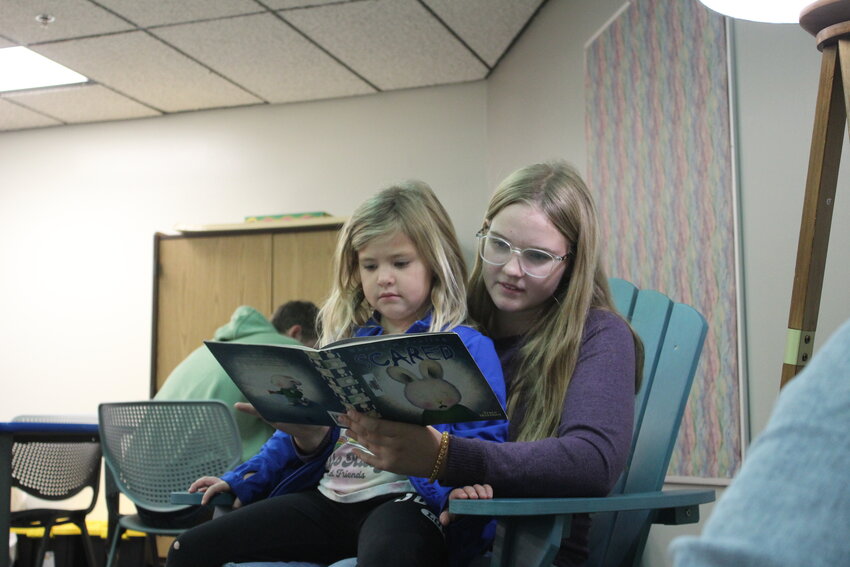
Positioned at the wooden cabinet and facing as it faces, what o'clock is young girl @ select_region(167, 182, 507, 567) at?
The young girl is roughly at 12 o'clock from the wooden cabinet.

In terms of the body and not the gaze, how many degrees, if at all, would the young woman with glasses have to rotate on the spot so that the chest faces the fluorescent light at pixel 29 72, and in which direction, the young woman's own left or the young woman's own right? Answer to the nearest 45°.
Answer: approximately 90° to the young woman's own right

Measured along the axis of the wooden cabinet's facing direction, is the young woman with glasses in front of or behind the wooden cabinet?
in front

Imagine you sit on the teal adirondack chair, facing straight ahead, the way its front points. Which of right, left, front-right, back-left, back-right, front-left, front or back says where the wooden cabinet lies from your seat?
right

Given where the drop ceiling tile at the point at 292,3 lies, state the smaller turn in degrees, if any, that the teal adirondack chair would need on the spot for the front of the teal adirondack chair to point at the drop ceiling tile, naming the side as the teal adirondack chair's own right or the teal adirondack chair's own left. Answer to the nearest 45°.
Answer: approximately 90° to the teal adirondack chair's own right

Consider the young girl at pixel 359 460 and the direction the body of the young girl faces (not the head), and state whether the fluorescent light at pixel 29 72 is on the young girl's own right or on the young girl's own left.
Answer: on the young girl's own right

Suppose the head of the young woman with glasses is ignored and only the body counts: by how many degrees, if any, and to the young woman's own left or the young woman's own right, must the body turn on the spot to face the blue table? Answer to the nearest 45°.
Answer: approximately 90° to the young woman's own right

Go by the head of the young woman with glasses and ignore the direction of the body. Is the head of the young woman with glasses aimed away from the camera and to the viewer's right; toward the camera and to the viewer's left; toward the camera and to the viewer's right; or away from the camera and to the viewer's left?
toward the camera and to the viewer's left

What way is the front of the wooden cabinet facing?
toward the camera

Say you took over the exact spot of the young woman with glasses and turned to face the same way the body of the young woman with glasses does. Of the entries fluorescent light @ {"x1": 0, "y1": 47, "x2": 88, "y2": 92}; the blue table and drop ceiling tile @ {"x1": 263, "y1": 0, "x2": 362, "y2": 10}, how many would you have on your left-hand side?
0

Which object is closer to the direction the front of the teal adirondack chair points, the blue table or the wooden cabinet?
the blue table

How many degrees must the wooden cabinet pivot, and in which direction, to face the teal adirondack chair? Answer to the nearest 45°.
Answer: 0° — it already faces it

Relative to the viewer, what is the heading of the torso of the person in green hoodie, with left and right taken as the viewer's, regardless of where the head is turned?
facing to the right of the viewer

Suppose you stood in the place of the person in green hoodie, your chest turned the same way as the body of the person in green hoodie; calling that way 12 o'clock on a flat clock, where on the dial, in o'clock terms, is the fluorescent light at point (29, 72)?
The fluorescent light is roughly at 8 o'clock from the person in green hoodie.

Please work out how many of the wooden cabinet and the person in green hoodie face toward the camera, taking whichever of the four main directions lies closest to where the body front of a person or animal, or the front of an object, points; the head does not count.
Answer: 1
